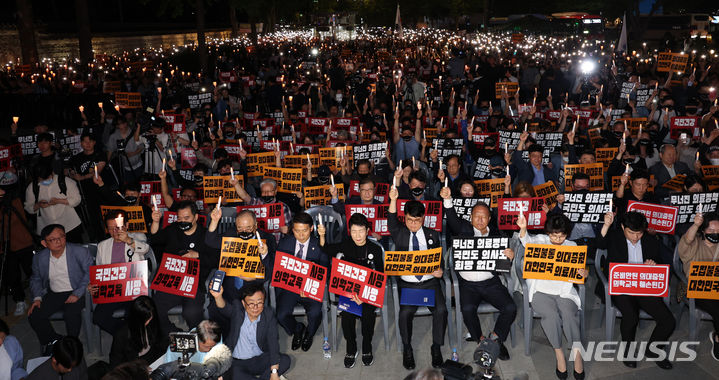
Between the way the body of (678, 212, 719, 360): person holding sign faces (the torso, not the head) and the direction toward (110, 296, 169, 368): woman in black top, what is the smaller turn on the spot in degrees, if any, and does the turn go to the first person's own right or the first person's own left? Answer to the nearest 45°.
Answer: approximately 45° to the first person's own right

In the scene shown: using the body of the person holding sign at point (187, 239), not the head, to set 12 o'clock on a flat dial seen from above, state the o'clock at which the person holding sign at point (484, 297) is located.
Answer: the person holding sign at point (484, 297) is roughly at 10 o'clock from the person holding sign at point (187, 239).

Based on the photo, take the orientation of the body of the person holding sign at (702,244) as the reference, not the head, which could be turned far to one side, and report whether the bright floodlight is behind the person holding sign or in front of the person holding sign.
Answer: behind

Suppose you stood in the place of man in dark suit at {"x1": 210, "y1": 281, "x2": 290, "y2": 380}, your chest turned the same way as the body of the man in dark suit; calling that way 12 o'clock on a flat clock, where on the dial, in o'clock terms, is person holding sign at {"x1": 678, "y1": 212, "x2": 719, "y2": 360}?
The person holding sign is roughly at 9 o'clock from the man in dark suit.

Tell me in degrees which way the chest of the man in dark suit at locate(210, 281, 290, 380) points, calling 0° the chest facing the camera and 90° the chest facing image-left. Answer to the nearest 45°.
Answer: approximately 0°

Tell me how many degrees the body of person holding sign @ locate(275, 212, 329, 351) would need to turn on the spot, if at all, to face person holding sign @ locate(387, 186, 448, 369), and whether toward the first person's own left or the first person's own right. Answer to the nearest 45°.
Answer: approximately 90° to the first person's own left

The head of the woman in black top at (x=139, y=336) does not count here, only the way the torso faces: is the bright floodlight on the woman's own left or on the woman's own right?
on the woman's own left

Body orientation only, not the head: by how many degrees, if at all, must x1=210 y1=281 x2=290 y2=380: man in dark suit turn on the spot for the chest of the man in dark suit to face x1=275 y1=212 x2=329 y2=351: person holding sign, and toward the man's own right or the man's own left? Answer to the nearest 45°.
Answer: approximately 135° to the man's own left

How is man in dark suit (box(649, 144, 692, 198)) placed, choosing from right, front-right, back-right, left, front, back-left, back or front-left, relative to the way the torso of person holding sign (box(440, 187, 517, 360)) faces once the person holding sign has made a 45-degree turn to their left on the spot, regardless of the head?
left

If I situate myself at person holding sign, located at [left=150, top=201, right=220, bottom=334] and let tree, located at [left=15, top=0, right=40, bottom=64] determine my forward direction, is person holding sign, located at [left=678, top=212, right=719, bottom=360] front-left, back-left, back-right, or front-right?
back-right
